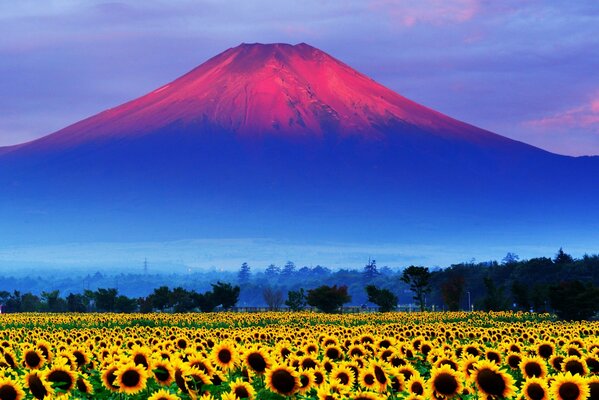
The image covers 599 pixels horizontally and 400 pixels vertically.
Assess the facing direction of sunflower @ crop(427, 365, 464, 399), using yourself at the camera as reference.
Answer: facing the viewer

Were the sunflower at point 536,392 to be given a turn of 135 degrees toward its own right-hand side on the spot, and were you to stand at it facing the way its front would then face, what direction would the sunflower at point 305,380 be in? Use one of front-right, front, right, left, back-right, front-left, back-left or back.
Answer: front-left

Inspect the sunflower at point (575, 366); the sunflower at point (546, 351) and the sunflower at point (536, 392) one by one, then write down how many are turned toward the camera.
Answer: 3

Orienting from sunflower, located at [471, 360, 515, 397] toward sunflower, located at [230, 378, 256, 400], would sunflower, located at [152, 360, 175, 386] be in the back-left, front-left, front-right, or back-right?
front-right

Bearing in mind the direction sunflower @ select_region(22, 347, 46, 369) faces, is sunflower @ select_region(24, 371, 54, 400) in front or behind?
in front

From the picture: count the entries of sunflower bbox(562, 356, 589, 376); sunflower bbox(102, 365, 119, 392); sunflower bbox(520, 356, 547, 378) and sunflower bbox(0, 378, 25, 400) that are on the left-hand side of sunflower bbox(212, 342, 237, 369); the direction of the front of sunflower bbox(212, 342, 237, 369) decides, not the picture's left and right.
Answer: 2

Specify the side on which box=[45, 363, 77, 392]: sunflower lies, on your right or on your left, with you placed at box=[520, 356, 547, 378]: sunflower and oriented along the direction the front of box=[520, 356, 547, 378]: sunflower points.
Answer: on your right

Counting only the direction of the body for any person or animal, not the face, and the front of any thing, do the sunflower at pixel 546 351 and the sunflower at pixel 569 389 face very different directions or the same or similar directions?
same or similar directions

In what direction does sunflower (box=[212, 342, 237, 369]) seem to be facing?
toward the camera

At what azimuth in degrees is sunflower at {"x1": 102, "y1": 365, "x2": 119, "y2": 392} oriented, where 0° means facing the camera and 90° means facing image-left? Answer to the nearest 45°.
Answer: approximately 315°

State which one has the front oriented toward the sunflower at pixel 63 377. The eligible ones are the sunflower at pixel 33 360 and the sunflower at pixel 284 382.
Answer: the sunflower at pixel 33 360

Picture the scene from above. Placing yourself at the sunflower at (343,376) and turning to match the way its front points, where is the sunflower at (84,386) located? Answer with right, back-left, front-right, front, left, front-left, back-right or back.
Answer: right

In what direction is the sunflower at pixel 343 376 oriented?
toward the camera

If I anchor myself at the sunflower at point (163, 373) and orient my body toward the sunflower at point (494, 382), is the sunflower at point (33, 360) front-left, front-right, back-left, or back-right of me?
back-left

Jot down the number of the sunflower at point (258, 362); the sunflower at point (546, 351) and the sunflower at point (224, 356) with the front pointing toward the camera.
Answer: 3
